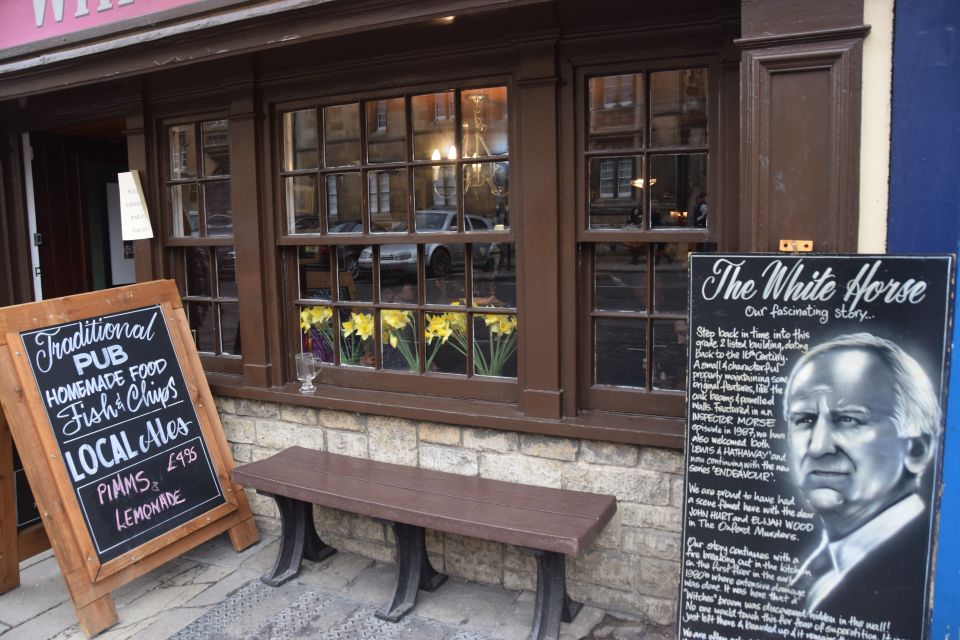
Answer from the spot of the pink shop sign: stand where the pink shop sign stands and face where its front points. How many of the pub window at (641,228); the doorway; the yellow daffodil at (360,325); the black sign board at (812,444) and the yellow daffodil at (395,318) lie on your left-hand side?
4

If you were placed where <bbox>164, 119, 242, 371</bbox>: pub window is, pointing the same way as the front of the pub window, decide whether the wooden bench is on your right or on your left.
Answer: on your left

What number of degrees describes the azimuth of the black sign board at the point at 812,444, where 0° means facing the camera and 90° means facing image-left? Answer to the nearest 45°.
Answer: approximately 0°

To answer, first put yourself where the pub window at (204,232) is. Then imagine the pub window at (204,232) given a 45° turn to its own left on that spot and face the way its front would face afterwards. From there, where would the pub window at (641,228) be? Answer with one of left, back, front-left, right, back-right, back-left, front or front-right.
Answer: front-left

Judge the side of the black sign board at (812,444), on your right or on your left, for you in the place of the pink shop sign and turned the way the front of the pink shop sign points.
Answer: on your left

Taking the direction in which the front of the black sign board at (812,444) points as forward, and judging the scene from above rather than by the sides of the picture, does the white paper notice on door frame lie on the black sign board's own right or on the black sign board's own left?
on the black sign board's own right

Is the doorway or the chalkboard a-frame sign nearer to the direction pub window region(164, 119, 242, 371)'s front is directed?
the chalkboard a-frame sign

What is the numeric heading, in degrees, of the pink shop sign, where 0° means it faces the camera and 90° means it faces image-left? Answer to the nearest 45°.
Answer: approximately 45°

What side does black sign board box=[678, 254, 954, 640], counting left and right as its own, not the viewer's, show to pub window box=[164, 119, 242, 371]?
right

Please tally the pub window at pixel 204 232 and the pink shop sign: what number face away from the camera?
0

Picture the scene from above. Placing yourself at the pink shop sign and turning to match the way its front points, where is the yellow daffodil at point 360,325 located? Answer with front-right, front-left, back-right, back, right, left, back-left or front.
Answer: left

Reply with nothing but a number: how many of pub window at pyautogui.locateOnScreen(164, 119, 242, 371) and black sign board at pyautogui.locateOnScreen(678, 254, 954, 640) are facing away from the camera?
0

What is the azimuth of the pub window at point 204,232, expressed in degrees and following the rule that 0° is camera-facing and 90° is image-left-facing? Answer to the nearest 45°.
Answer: approximately 45°
